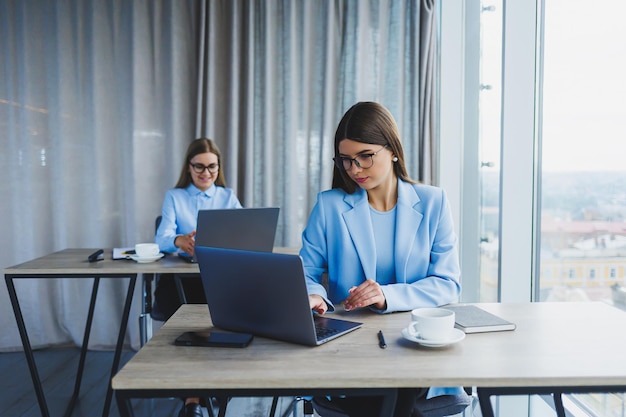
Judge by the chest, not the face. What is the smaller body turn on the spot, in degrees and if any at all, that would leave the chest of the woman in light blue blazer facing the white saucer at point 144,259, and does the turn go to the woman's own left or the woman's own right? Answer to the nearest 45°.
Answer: approximately 135° to the woman's own right

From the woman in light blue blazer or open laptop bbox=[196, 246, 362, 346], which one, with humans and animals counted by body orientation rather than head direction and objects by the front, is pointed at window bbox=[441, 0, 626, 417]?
the open laptop

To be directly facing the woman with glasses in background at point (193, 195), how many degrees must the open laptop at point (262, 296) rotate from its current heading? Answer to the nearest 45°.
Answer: approximately 45° to its left

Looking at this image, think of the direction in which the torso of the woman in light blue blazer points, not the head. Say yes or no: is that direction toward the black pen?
yes

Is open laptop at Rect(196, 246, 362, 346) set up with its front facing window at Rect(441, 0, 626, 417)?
yes

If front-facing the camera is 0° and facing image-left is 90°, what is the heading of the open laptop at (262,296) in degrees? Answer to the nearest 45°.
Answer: approximately 225°

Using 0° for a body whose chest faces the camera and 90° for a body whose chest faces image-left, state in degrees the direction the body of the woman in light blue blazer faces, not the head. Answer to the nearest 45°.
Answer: approximately 0°

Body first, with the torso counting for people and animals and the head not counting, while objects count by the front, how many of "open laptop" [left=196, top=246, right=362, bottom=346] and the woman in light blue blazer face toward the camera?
1

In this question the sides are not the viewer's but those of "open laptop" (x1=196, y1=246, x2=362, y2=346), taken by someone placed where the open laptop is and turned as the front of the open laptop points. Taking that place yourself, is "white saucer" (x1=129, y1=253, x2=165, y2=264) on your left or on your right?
on your left

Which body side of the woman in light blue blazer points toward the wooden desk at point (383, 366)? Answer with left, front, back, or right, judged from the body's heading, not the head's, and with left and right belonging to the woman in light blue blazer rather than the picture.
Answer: front
